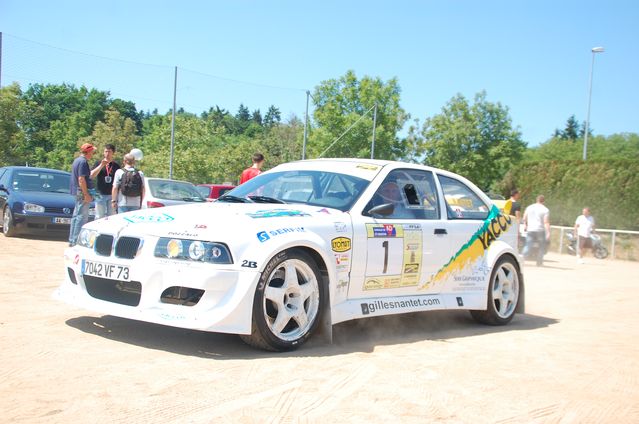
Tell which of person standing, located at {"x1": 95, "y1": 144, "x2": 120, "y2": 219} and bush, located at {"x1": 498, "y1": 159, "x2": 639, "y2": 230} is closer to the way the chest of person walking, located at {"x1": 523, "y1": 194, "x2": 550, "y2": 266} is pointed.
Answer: the bush

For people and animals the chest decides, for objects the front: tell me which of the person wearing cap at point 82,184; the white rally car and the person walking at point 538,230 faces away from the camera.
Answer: the person walking

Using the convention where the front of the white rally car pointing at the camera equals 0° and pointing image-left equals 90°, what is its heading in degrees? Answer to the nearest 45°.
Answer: approximately 45°

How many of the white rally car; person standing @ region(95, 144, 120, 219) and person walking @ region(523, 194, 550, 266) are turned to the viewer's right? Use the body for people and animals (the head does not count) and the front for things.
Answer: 0

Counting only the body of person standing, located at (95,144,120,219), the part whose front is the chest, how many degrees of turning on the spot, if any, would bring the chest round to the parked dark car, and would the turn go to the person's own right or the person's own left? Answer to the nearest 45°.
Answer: approximately 135° to the person's own right

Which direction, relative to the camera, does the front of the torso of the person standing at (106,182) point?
toward the camera

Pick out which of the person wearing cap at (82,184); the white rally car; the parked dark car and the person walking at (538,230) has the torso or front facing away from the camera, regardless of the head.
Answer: the person walking

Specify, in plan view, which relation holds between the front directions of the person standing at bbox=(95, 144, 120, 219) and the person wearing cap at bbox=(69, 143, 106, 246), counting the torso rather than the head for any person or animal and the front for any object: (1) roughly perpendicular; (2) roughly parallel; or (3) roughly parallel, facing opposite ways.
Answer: roughly perpendicular

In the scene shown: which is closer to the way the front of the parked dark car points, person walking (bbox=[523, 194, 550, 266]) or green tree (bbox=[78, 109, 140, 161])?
the person walking

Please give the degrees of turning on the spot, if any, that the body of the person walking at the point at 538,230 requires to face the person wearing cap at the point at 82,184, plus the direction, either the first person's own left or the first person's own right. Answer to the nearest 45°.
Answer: approximately 135° to the first person's own left

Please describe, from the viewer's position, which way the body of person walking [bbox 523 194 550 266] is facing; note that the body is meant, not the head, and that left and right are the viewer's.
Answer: facing away from the viewer

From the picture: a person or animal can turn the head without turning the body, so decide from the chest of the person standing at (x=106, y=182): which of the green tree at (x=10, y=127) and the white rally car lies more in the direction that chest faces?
the white rally car

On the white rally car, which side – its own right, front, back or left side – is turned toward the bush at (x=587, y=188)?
back

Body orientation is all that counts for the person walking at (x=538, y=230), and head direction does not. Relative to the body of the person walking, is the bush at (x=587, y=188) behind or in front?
in front
